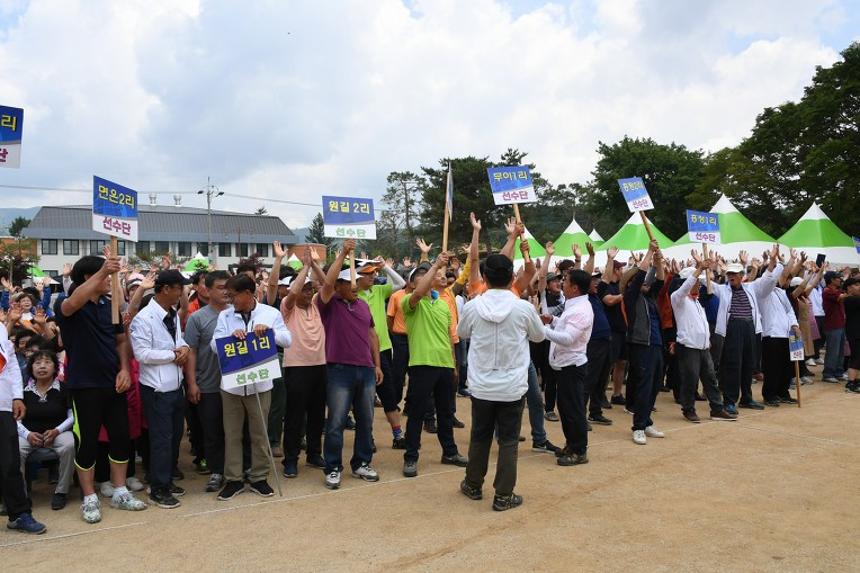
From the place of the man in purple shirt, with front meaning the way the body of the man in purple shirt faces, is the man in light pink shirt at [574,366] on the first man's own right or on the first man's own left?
on the first man's own left

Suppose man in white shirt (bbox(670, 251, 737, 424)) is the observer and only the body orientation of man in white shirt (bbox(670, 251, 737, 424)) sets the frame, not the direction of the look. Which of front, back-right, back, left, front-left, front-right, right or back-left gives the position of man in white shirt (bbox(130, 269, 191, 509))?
right

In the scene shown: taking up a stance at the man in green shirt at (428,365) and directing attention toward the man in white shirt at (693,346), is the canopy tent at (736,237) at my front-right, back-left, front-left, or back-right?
front-left

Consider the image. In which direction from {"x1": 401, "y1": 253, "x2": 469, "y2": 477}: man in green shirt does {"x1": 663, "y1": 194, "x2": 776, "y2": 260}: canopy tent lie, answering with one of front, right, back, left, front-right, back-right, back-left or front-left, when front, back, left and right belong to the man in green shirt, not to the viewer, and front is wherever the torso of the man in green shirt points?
left

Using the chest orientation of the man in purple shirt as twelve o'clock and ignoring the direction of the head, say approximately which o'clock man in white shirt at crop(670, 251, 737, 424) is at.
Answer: The man in white shirt is roughly at 10 o'clock from the man in purple shirt.

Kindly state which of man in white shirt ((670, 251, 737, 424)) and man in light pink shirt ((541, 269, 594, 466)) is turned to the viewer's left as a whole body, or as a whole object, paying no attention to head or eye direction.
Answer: man in light pink shirt ((541, 269, 594, 466))

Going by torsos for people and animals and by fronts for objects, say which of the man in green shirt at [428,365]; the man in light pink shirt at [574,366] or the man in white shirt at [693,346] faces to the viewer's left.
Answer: the man in light pink shirt at [574,366]

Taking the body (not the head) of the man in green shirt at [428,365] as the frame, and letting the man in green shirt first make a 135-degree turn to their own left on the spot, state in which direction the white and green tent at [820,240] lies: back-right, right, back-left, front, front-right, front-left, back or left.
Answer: front-right

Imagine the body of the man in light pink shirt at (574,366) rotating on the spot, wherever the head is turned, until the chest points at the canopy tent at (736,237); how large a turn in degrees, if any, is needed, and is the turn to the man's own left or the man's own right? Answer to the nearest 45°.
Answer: approximately 90° to the man's own right

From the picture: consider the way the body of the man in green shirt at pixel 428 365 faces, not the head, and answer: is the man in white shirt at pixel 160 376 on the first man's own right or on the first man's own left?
on the first man's own right

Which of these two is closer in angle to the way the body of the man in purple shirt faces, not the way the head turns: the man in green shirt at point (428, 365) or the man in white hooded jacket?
the man in white hooded jacket

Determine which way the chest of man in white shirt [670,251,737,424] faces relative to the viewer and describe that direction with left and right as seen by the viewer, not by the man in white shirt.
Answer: facing the viewer and to the right of the viewer

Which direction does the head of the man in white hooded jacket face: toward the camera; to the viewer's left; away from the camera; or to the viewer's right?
away from the camera

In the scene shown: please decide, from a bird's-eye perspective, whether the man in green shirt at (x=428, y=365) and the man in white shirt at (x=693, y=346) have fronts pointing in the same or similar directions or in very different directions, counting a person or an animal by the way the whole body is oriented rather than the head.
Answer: same or similar directions

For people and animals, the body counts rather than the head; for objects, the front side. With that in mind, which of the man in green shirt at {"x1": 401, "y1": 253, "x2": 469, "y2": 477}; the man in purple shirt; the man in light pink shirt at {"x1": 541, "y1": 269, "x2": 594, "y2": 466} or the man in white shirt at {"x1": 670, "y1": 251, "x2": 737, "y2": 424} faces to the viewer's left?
the man in light pink shirt at {"x1": 541, "y1": 269, "x2": 594, "y2": 466}

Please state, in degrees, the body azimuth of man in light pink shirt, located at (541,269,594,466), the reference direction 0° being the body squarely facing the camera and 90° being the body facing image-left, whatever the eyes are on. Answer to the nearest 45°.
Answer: approximately 90°

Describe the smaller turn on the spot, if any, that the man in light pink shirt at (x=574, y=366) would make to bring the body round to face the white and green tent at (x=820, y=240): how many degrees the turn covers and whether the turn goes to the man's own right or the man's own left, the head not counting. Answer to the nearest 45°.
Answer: approximately 135° to the man's own right
